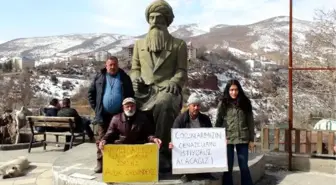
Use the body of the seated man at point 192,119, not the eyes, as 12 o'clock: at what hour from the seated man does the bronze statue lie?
The bronze statue is roughly at 5 o'clock from the seated man.

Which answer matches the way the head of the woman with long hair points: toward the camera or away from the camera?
toward the camera

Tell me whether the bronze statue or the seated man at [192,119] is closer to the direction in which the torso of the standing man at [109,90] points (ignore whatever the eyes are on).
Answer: the seated man

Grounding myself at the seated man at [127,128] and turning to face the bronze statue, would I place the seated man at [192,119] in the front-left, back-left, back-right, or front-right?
front-right

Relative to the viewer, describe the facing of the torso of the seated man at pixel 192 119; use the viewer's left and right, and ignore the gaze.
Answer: facing the viewer

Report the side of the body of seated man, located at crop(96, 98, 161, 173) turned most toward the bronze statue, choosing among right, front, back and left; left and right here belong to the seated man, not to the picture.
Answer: back

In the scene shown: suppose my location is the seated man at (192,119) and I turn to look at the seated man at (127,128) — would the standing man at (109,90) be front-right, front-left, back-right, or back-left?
front-right

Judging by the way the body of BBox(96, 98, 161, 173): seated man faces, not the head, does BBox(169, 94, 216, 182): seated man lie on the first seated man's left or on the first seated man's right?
on the first seated man's left

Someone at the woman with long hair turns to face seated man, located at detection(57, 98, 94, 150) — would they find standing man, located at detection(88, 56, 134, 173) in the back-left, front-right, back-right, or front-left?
front-left

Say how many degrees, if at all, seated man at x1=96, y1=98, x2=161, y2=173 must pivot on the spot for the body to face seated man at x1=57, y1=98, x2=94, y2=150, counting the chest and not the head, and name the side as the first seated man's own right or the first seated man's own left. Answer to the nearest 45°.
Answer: approximately 180°

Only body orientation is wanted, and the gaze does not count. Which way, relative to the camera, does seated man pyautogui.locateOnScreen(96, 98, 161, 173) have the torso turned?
toward the camera

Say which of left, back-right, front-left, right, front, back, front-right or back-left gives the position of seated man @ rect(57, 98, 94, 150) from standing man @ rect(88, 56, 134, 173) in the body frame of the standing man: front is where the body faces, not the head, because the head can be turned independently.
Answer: back

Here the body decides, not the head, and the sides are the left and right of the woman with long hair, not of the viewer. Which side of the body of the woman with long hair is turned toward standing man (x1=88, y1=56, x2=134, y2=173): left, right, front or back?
right

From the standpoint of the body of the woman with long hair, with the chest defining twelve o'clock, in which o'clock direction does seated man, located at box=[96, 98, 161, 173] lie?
The seated man is roughly at 2 o'clock from the woman with long hair.

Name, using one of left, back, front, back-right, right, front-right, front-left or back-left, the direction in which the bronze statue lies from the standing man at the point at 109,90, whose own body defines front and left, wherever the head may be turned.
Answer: back-left

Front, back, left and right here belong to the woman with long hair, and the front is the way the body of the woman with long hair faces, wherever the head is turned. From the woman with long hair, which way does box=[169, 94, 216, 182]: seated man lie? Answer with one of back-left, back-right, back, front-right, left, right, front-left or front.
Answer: front-right
